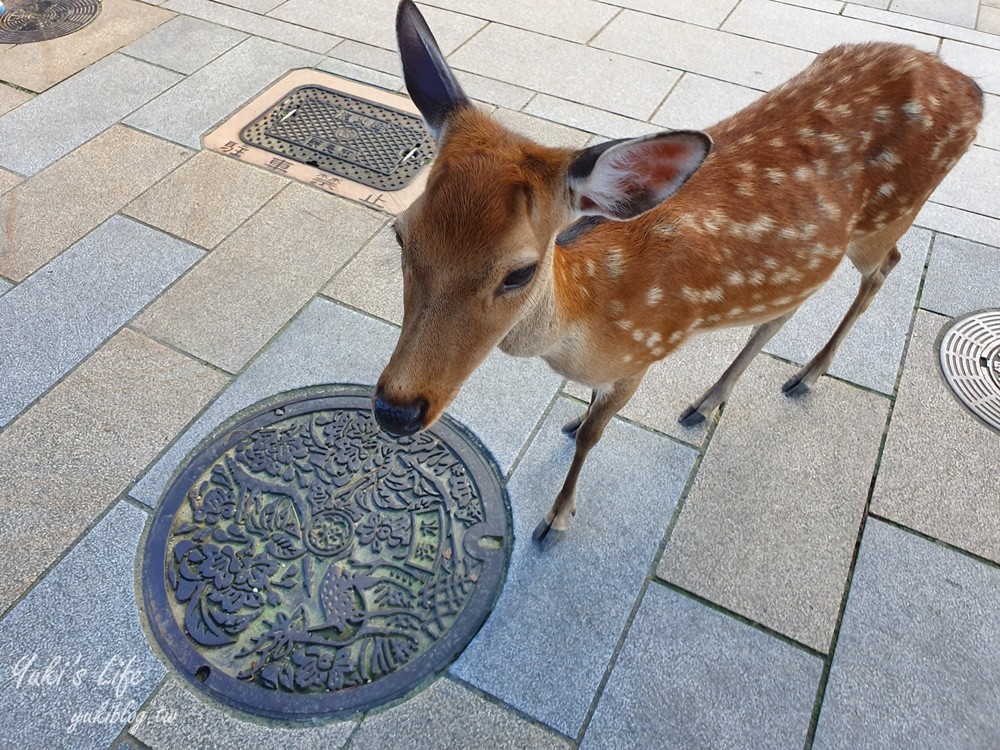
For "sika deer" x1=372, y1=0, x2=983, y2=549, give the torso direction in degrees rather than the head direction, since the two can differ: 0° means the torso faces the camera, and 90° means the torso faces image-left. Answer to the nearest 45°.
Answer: approximately 45°

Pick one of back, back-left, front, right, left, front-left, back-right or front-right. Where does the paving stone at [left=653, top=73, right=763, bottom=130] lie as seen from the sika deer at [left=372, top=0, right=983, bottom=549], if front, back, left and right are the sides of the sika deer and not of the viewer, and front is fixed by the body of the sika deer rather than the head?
back-right

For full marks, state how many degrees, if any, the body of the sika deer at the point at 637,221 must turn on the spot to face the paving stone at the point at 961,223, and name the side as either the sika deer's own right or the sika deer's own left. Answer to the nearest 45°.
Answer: approximately 180°

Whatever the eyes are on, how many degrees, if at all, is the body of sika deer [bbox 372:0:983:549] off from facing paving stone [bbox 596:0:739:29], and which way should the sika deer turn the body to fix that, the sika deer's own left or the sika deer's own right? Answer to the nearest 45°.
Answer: approximately 135° to the sika deer's own right

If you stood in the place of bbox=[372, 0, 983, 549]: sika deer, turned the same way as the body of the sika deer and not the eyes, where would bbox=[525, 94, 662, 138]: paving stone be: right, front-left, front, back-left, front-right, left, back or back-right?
back-right

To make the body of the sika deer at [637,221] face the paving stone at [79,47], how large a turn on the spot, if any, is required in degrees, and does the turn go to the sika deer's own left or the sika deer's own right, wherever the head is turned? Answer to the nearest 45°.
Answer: approximately 90° to the sika deer's own right

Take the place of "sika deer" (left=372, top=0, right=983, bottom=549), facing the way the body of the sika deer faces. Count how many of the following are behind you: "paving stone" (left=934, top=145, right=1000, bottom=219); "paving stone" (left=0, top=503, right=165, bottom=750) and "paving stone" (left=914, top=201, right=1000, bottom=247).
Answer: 2

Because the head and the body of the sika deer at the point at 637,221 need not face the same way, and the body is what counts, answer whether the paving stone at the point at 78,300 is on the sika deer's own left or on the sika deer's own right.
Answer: on the sika deer's own right

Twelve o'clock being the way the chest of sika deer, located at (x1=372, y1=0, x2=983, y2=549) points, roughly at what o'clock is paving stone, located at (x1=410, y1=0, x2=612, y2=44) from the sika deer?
The paving stone is roughly at 4 o'clock from the sika deer.

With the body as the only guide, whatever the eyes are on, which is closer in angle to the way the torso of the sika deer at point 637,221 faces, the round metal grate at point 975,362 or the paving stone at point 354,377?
the paving stone

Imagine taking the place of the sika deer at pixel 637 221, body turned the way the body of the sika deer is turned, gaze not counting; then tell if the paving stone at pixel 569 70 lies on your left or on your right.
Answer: on your right

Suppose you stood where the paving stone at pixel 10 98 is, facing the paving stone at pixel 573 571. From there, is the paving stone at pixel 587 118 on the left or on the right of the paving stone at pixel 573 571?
left

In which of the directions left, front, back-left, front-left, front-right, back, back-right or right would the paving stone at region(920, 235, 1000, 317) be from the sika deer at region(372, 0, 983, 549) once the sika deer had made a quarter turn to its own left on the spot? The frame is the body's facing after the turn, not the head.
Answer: left

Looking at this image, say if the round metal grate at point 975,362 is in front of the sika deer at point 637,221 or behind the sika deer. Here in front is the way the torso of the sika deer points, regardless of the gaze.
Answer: behind

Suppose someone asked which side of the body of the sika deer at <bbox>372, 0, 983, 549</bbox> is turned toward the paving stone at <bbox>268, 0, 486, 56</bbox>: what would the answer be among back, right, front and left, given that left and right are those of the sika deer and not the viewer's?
right

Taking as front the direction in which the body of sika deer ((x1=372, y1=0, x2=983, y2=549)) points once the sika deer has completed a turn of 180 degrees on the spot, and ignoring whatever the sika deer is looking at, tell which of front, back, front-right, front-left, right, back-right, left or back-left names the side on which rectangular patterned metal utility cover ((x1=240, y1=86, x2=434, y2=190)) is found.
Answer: left
